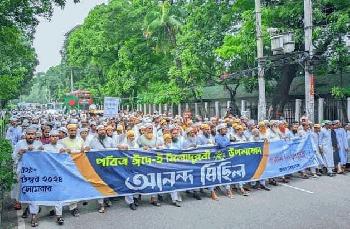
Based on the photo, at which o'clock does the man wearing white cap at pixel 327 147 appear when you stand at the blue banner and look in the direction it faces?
The man wearing white cap is roughly at 8 o'clock from the blue banner.

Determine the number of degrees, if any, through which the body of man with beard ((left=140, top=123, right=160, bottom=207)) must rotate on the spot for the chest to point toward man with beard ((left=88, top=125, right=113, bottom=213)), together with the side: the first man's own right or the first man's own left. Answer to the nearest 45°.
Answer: approximately 135° to the first man's own right

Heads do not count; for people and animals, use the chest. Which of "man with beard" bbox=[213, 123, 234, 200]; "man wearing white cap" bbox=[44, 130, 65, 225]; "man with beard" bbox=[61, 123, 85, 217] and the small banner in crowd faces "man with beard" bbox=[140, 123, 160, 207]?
the small banner in crowd

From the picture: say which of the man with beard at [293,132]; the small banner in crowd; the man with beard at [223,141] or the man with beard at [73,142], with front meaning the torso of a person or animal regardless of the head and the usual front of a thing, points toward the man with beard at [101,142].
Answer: the small banner in crowd

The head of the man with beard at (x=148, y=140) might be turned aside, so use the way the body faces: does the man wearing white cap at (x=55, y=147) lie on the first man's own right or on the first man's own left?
on the first man's own right

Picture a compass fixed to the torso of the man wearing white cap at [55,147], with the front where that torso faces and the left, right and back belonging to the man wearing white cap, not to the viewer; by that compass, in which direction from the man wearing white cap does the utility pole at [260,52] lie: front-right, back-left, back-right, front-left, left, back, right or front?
back-left

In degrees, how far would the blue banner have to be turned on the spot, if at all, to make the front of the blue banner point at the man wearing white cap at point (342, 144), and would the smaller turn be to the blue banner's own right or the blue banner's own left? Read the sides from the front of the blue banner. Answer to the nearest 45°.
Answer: approximately 135° to the blue banner's own left

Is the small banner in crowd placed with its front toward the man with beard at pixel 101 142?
yes

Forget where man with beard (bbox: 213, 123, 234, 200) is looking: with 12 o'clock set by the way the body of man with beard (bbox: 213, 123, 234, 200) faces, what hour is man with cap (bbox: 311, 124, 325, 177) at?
man with cap (bbox: 311, 124, 325, 177) is roughly at 9 o'clock from man with beard (bbox: 213, 123, 234, 200).

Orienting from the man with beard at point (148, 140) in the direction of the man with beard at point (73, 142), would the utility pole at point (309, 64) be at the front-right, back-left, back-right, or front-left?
back-right
